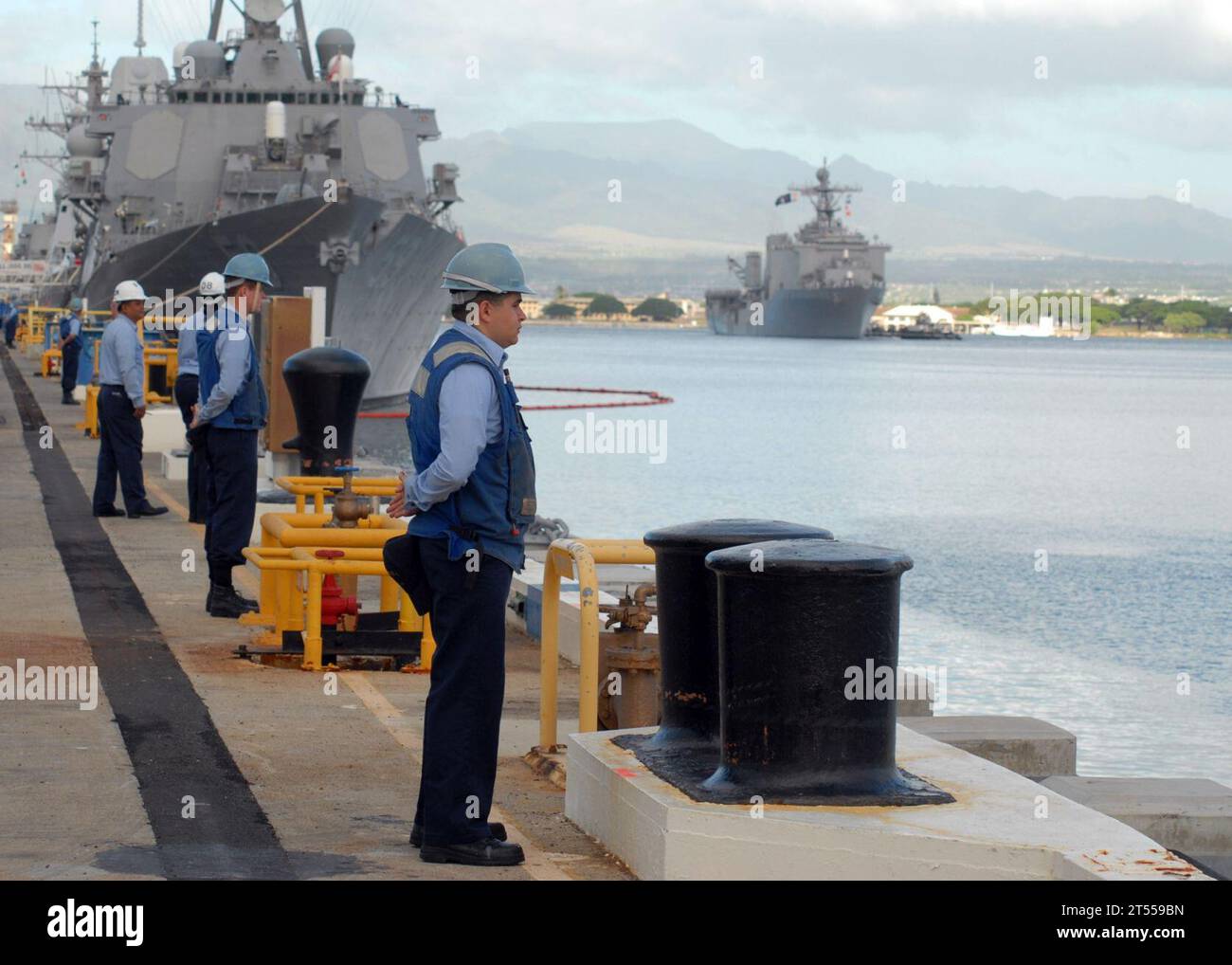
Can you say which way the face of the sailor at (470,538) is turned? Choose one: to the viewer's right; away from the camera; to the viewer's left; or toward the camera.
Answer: to the viewer's right

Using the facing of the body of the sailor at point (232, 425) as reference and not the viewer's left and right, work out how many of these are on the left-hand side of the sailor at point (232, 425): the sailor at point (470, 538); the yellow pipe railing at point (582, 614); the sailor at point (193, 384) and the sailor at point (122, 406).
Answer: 2

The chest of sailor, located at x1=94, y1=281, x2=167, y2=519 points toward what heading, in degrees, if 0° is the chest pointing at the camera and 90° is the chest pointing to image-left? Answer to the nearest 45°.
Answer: approximately 270°

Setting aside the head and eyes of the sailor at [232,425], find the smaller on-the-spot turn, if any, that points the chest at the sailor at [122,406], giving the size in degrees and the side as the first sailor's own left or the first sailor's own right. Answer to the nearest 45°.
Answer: approximately 90° to the first sailor's own left

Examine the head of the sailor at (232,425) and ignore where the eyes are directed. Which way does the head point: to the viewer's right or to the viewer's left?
to the viewer's right

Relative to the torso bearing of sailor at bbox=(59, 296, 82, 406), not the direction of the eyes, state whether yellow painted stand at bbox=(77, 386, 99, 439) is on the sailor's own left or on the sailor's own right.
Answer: on the sailor's own right

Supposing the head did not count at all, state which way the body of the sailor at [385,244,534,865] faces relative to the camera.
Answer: to the viewer's right

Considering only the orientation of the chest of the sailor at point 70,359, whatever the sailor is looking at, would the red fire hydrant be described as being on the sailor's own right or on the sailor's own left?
on the sailor's own right

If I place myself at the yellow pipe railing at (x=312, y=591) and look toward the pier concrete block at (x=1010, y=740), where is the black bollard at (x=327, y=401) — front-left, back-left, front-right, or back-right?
back-left

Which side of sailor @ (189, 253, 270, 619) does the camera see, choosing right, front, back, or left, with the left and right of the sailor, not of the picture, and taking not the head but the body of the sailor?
right

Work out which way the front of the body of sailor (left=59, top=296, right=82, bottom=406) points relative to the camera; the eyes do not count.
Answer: to the viewer's right
